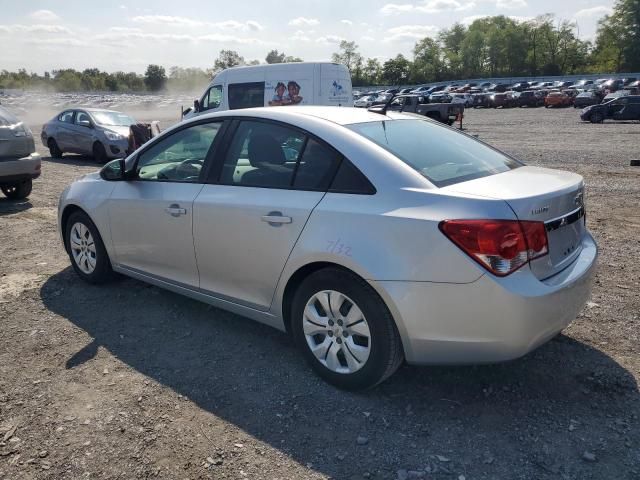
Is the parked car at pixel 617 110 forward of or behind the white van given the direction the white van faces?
behind

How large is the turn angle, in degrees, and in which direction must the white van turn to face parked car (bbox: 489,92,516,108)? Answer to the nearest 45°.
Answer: approximately 135° to its right

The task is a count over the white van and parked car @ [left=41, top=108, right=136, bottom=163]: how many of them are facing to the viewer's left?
1

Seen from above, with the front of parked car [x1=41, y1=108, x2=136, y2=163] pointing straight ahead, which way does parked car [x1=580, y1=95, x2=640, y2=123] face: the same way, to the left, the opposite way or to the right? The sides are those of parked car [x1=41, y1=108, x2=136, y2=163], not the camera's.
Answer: the opposite way

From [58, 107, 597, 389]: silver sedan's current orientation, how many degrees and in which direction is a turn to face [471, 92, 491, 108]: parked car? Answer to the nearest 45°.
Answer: approximately 45° to its right

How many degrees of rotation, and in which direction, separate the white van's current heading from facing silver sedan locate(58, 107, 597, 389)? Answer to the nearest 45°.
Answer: approximately 90° to its left

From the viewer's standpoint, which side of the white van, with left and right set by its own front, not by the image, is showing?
left

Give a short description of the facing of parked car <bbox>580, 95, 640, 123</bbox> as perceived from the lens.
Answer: facing to the left of the viewer

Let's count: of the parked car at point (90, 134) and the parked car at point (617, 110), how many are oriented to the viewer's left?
1

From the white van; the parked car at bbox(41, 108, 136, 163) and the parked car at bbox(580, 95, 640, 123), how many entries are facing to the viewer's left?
2

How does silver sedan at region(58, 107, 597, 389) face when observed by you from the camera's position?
facing away from the viewer and to the left of the viewer
